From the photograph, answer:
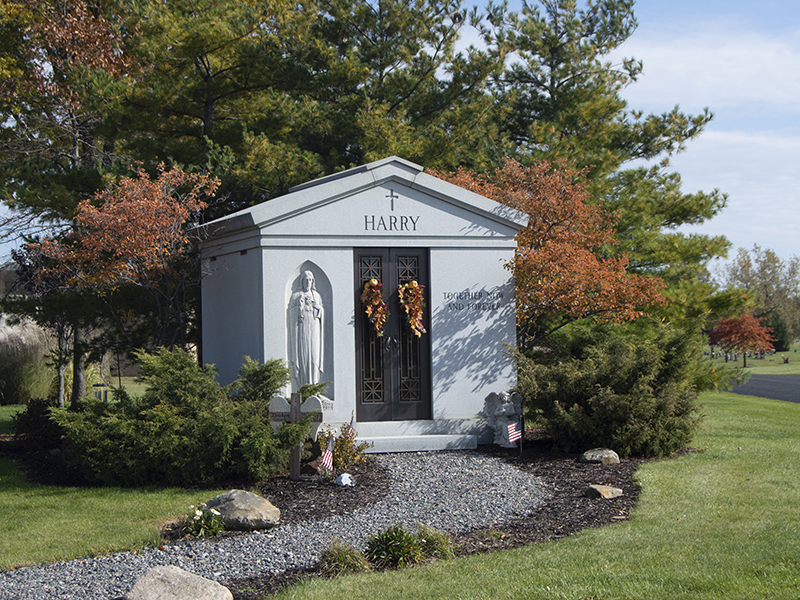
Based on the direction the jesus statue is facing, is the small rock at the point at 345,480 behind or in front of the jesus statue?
in front

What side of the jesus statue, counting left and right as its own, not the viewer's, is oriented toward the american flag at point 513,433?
left

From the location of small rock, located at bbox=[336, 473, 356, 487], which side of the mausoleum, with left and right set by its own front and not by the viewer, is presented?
front

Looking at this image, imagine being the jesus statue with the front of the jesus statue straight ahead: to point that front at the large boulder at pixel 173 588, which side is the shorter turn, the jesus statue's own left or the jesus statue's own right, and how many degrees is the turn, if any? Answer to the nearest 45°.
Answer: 0° — it already faces it

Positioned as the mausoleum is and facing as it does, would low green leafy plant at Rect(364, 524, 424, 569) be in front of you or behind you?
in front

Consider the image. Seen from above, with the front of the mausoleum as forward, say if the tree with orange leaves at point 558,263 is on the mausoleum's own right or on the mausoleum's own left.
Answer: on the mausoleum's own left

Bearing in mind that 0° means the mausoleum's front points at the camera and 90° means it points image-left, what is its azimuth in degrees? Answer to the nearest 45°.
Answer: approximately 0°

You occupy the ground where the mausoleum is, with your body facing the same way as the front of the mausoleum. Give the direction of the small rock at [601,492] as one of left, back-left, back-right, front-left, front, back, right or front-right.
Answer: front-left

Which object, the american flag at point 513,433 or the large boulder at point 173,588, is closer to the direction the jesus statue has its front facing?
the large boulder

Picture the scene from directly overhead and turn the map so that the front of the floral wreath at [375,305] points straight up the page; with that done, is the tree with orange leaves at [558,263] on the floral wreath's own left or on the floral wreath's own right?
on the floral wreath's own left

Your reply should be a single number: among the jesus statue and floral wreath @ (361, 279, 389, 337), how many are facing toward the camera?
2

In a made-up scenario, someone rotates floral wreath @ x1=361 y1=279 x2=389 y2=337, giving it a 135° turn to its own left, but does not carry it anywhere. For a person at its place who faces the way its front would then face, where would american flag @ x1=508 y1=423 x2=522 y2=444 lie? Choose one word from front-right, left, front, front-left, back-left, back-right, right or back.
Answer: front-right

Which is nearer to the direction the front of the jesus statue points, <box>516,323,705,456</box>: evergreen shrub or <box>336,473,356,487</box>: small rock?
the small rock
